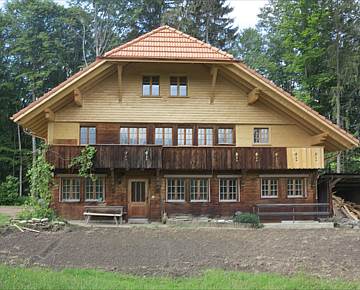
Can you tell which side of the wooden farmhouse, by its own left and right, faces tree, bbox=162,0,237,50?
back

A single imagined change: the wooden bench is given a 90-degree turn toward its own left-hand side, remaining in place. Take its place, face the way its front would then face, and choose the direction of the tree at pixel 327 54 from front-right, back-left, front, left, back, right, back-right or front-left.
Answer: front-left

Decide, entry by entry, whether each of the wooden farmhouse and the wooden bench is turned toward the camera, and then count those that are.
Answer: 2

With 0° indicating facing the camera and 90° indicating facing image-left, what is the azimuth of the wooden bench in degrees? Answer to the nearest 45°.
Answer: approximately 0°

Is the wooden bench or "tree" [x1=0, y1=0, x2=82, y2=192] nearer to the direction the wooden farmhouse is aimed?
the wooden bench

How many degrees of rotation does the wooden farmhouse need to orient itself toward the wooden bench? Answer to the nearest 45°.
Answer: approximately 90° to its right

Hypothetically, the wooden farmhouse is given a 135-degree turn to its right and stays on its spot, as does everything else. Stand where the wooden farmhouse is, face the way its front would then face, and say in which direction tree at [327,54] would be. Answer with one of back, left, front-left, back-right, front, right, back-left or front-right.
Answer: right
